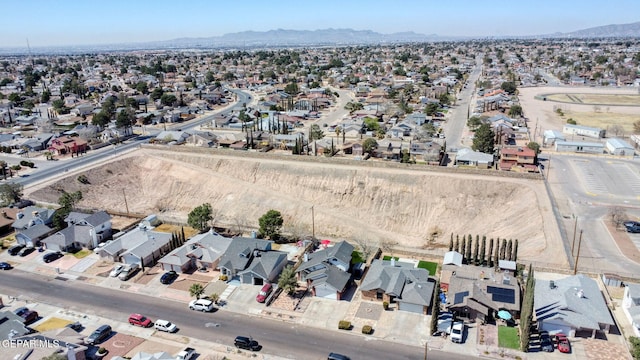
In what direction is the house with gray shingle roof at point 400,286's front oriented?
toward the camera

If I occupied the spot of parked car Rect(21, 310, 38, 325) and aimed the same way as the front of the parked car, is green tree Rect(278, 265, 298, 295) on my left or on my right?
on my left

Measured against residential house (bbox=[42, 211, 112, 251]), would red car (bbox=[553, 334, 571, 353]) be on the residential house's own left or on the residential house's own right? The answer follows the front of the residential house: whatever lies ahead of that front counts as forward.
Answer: on the residential house's own left

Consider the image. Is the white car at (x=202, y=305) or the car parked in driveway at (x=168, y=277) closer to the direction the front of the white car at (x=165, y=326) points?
the white car

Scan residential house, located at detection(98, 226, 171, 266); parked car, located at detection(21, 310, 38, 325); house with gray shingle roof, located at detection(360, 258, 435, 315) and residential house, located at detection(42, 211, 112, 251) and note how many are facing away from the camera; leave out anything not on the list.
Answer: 0

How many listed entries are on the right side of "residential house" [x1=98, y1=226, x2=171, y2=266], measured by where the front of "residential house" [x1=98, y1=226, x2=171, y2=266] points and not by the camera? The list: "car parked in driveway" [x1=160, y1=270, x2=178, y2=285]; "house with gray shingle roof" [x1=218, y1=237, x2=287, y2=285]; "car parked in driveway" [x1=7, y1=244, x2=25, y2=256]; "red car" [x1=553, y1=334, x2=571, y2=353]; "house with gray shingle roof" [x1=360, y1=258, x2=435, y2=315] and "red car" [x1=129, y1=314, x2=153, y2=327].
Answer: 1

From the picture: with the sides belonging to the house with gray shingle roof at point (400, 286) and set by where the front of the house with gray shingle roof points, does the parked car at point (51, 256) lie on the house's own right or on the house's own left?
on the house's own right

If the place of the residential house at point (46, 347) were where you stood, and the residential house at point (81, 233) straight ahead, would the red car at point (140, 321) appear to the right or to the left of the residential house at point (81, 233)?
right

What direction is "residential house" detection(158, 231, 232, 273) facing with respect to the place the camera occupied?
facing the viewer and to the left of the viewer

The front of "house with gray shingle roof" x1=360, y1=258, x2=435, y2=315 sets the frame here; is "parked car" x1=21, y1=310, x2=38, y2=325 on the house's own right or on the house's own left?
on the house's own right

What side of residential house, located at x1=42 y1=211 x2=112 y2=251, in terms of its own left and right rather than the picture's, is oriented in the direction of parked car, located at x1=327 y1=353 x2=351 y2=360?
left

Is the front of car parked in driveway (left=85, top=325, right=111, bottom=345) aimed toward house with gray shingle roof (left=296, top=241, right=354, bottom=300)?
no

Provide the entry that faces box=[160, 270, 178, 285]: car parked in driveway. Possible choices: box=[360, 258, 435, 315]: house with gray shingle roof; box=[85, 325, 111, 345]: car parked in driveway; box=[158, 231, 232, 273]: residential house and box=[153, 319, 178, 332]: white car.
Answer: the residential house

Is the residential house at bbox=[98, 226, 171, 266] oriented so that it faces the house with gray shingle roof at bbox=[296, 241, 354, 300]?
no

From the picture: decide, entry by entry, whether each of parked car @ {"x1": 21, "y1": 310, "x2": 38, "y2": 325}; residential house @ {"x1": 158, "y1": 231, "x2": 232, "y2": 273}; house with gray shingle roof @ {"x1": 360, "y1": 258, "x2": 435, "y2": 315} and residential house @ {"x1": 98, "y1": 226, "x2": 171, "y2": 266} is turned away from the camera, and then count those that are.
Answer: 0

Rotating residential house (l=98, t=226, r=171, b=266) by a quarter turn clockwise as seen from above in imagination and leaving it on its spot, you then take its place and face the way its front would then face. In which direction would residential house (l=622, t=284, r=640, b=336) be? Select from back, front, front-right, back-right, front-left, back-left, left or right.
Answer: back
